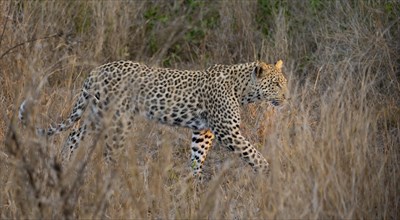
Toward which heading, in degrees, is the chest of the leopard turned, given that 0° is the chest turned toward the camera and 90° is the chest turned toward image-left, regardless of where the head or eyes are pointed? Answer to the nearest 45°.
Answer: approximately 270°
